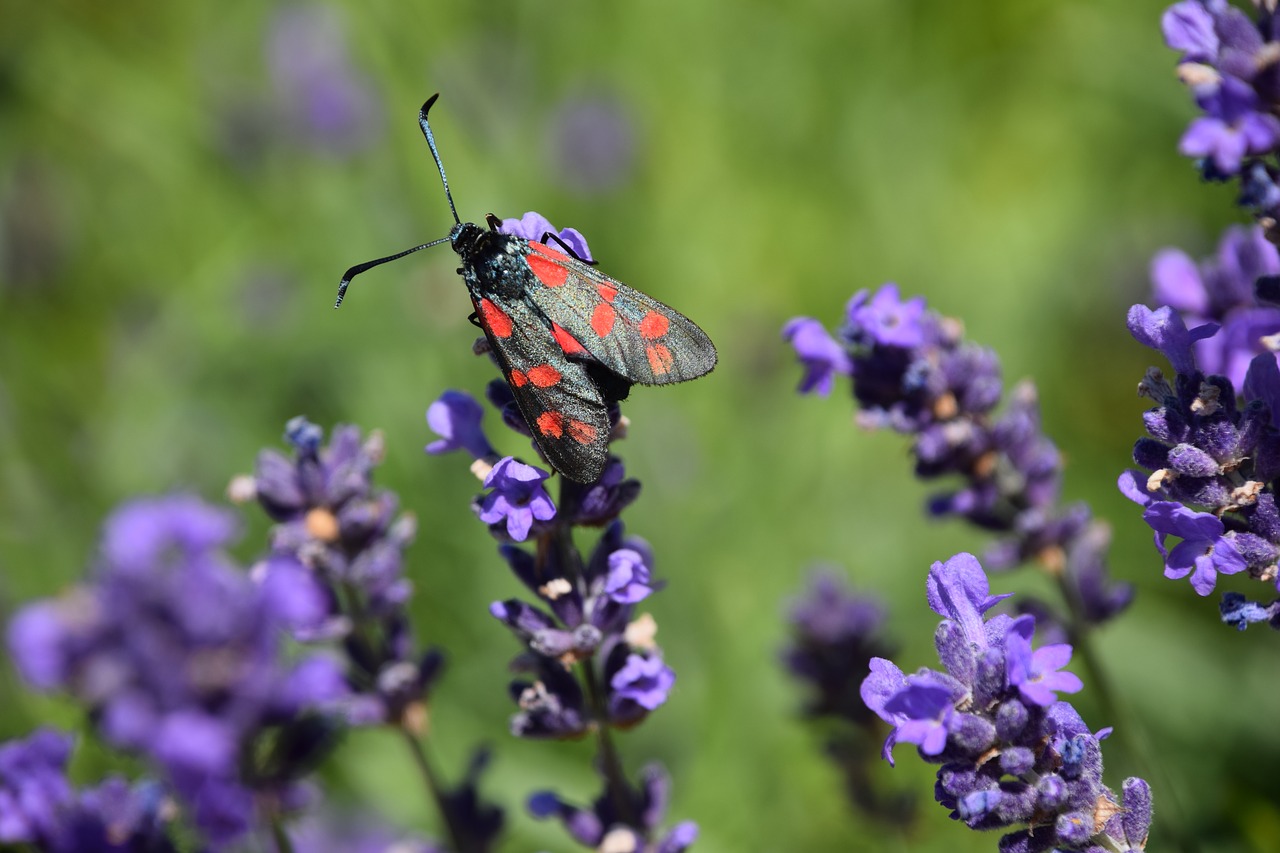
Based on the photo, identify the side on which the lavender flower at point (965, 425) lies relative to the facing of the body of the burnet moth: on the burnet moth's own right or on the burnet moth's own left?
on the burnet moth's own right

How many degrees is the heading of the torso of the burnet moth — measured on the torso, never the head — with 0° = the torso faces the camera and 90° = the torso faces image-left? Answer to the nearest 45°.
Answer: approximately 135°

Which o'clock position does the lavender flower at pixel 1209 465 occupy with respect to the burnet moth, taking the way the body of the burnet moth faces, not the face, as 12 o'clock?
The lavender flower is roughly at 5 o'clock from the burnet moth.

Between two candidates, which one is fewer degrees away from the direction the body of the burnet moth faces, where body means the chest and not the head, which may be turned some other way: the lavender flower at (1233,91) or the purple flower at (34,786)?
the purple flower

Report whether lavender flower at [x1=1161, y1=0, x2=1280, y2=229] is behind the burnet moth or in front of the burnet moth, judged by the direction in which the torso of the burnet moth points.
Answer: behind
